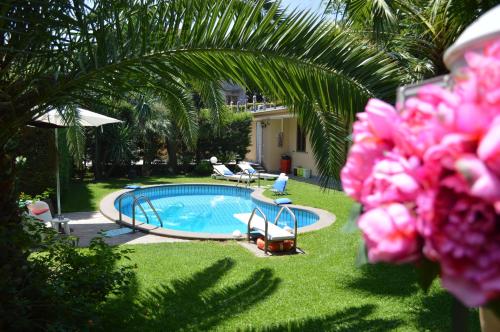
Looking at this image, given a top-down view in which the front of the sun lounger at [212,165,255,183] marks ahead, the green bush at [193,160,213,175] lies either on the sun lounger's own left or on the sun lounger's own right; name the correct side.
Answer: on the sun lounger's own left

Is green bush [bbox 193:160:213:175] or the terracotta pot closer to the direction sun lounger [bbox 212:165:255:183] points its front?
the terracotta pot

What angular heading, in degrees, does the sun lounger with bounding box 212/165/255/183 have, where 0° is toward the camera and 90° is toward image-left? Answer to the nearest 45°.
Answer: approximately 270°

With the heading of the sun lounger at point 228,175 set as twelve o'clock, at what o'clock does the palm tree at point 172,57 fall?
The palm tree is roughly at 3 o'clock from the sun lounger.

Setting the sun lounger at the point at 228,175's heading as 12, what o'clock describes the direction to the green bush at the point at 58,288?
The green bush is roughly at 3 o'clock from the sun lounger.
